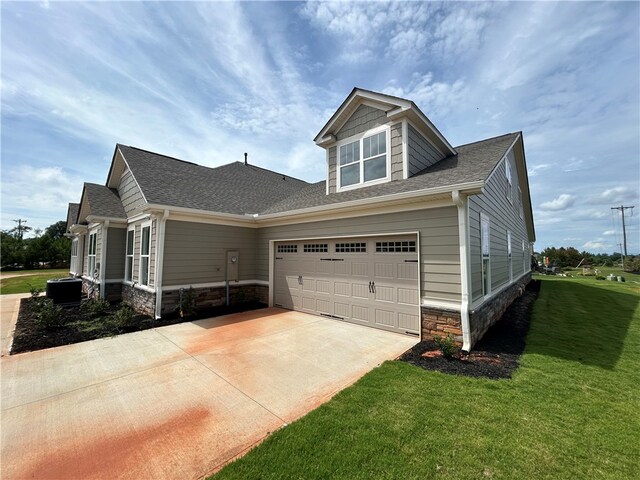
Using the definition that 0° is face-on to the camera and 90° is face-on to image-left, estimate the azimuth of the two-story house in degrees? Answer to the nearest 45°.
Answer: approximately 45°
